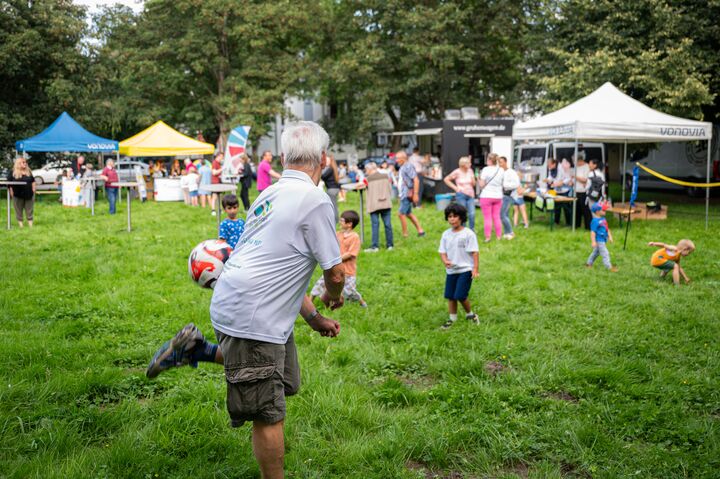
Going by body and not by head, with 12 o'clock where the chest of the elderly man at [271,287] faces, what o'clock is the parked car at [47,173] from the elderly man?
The parked car is roughly at 10 o'clock from the elderly man.

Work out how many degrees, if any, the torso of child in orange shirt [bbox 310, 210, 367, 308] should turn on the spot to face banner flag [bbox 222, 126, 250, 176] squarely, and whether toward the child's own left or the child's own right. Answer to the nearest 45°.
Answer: approximately 90° to the child's own right

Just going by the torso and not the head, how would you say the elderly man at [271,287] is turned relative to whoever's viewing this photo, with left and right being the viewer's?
facing away from the viewer and to the right of the viewer

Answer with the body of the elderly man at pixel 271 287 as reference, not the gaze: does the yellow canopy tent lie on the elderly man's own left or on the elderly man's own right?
on the elderly man's own left
